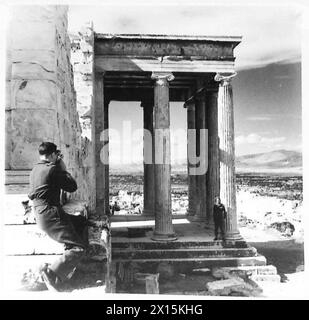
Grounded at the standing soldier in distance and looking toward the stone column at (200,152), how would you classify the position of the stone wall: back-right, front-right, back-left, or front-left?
back-left

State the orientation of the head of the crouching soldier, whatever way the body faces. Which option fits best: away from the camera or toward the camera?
away from the camera

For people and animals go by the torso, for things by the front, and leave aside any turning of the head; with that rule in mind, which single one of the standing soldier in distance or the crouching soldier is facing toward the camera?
the standing soldier in distance

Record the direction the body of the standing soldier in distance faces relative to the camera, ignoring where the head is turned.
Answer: toward the camera

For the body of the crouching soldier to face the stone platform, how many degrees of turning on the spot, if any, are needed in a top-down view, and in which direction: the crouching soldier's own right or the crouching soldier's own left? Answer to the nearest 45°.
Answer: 0° — they already face it

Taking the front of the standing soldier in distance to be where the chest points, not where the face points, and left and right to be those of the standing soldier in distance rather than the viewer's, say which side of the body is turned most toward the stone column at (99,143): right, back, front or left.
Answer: right

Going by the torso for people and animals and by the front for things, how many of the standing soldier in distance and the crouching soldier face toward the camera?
1

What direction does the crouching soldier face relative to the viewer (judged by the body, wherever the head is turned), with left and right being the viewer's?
facing away from the viewer and to the right of the viewer

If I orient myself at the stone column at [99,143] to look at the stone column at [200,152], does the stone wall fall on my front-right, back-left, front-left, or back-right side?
back-right

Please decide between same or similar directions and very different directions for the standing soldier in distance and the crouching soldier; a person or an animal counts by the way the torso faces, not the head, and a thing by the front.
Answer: very different directions
